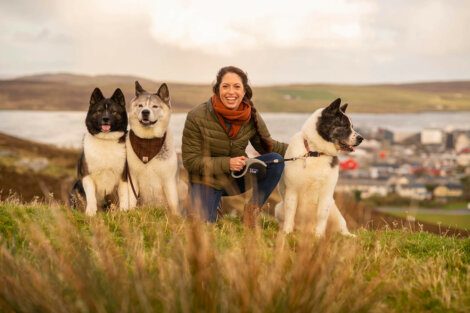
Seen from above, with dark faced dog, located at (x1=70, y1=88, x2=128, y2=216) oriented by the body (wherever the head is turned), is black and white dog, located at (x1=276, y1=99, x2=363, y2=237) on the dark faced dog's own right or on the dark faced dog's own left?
on the dark faced dog's own left

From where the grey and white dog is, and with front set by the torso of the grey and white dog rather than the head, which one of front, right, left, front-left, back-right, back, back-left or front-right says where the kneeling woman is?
left

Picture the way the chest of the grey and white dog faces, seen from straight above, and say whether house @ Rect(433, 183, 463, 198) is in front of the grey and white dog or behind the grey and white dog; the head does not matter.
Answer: behind

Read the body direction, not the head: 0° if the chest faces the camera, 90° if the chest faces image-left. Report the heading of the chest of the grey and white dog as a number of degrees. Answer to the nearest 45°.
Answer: approximately 0°

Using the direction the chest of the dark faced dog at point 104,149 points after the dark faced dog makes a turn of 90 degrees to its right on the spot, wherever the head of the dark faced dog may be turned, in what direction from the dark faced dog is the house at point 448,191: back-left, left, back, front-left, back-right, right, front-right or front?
back-right

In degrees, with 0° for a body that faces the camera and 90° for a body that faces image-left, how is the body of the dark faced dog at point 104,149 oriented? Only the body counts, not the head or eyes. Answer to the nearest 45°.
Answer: approximately 0°

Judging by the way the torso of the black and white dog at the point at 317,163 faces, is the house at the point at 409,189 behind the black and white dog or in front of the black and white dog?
behind
